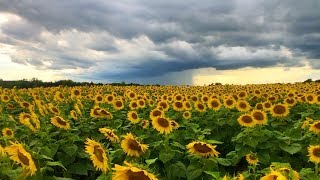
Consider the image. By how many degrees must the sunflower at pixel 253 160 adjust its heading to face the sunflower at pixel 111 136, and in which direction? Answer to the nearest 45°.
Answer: approximately 90° to its right

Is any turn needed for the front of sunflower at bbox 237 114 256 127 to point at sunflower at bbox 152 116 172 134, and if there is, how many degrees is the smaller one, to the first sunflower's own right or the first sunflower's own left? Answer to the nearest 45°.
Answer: approximately 45° to the first sunflower's own right

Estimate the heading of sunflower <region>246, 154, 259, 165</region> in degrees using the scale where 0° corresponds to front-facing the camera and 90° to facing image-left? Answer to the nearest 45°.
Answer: approximately 0°

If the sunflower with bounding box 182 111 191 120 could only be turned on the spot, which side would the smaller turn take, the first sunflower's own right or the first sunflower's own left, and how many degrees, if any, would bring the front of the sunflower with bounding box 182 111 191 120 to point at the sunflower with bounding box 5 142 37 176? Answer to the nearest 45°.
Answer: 0° — it already faces it

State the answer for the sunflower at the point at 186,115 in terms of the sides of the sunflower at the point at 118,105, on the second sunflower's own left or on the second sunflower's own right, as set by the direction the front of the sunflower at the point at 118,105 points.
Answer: on the second sunflower's own left

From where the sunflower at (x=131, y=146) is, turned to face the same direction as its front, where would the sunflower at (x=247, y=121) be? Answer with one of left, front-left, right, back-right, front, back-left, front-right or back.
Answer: left

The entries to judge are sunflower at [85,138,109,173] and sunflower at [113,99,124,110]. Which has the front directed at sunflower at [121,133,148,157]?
sunflower at [113,99,124,110]

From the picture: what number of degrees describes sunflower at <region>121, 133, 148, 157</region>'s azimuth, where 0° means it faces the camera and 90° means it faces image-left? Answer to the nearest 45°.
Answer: approximately 315°

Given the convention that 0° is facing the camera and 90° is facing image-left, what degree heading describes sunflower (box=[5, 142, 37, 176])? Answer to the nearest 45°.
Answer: approximately 315°

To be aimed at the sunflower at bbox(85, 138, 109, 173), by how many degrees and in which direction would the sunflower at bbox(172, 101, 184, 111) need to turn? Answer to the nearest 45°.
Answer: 0° — it already faces it

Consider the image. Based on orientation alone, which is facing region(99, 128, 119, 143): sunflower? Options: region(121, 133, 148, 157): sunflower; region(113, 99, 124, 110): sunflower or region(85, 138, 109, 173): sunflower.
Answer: region(113, 99, 124, 110): sunflower

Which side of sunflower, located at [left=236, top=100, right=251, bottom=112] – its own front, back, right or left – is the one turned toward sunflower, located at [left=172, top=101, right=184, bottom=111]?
right

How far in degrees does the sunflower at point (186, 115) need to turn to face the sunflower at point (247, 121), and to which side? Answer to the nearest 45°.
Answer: approximately 45° to its left

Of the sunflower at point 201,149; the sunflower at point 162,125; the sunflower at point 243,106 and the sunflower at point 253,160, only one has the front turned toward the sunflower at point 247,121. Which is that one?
the sunflower at point 243,106
